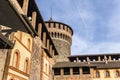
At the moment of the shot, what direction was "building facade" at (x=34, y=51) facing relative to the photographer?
facing the viewer and to the right of the viewer

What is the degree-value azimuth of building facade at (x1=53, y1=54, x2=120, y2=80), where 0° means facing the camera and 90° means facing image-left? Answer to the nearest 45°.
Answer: approximately 0°
